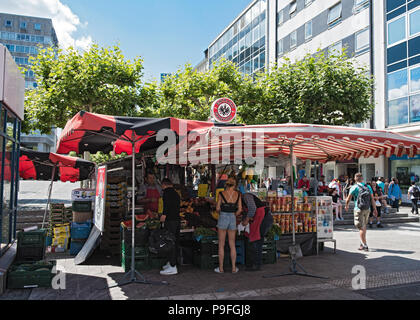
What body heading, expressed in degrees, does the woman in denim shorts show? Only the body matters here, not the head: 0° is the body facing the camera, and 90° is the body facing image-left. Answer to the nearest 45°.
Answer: approximately 180°

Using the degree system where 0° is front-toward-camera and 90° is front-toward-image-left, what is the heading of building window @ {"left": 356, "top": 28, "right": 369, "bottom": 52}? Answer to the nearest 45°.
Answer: approximately 45°

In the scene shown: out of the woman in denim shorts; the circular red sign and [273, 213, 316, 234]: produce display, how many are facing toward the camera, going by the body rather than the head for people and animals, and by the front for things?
2

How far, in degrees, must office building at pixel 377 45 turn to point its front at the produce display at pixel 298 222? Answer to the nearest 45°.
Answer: approximately 45° to its left

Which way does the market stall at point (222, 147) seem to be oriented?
toward the camera

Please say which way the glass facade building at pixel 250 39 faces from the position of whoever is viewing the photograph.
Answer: facing the viewer and to the left of the viewer

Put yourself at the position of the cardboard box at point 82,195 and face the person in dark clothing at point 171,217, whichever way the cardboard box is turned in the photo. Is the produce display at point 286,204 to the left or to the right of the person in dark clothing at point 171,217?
left

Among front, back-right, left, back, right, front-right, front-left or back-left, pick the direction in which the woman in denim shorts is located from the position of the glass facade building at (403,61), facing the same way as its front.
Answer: front-left

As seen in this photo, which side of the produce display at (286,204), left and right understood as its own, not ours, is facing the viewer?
front

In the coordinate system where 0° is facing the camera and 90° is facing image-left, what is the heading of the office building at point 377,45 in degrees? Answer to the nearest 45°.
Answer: approximately 45°

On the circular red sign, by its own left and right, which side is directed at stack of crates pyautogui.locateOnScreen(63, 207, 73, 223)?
right

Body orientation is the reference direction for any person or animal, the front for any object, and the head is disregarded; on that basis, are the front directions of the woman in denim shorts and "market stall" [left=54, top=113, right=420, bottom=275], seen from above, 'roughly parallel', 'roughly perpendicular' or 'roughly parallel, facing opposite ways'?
roughly parallel, facing opposite ways

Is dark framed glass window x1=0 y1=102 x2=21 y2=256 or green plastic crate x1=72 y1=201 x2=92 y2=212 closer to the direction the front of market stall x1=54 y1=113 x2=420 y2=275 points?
the dark framed glass window

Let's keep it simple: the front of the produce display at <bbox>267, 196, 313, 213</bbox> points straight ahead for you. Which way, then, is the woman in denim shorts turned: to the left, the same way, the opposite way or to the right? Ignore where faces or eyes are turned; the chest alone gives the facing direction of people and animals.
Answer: the opposite way

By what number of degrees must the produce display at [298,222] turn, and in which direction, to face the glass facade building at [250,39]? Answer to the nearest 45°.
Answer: approximately 180°
